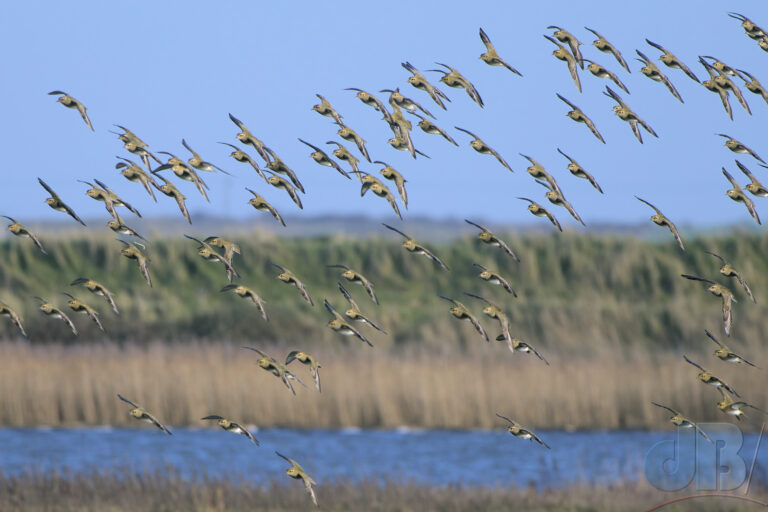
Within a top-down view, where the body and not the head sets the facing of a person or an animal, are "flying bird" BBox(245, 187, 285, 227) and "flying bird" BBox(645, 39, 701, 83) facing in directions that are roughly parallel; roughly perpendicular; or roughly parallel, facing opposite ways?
roughly parallel

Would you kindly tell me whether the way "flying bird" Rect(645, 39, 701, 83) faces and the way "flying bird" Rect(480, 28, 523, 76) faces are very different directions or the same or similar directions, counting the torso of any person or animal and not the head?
same or similar directions

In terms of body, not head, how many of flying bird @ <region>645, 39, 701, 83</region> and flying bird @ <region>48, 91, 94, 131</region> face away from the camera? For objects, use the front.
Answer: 0
